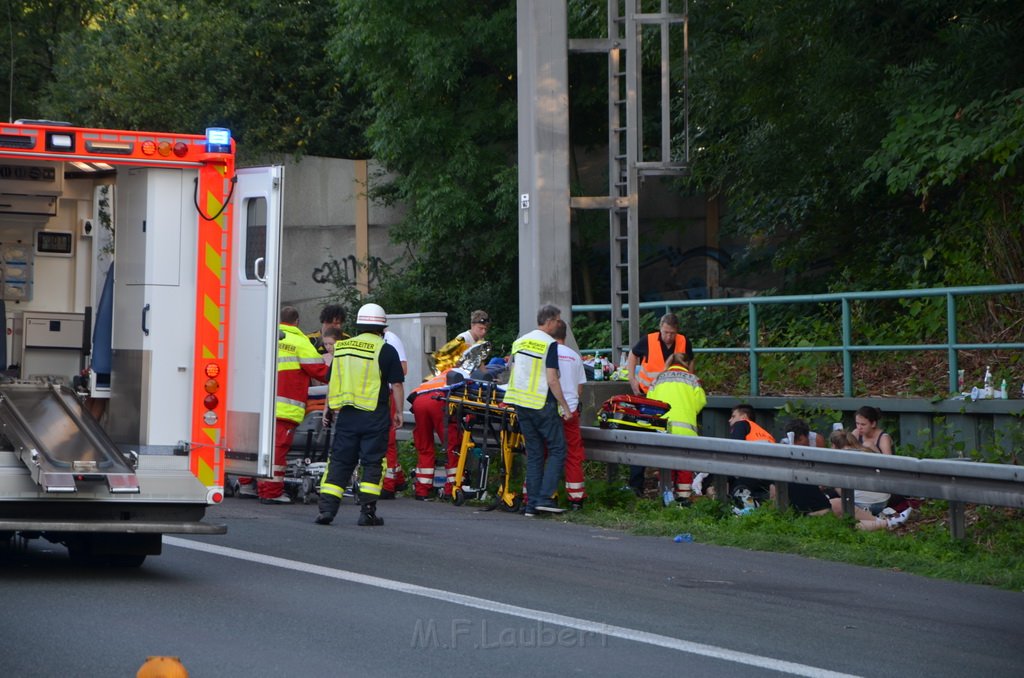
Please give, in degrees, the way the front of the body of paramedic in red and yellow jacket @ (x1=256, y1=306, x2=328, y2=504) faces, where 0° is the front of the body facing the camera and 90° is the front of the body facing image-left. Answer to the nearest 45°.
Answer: approximately 225°

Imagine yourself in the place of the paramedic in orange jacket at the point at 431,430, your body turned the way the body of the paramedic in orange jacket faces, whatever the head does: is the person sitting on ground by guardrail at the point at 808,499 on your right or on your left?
on your right

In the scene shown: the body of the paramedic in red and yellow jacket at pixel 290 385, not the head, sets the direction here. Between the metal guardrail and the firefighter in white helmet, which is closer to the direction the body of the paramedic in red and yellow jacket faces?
the metal guardrail

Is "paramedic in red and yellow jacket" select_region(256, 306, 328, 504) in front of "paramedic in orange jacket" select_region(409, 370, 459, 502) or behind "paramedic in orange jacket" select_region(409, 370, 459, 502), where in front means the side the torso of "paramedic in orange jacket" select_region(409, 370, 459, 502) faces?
behind

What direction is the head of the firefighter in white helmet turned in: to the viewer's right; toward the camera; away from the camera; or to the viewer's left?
away from the camera

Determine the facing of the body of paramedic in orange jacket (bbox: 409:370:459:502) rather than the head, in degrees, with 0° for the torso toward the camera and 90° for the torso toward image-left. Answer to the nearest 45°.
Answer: approximately 225°

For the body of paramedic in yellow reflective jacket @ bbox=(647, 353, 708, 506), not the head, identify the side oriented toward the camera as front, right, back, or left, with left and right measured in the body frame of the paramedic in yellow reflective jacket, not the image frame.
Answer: back
